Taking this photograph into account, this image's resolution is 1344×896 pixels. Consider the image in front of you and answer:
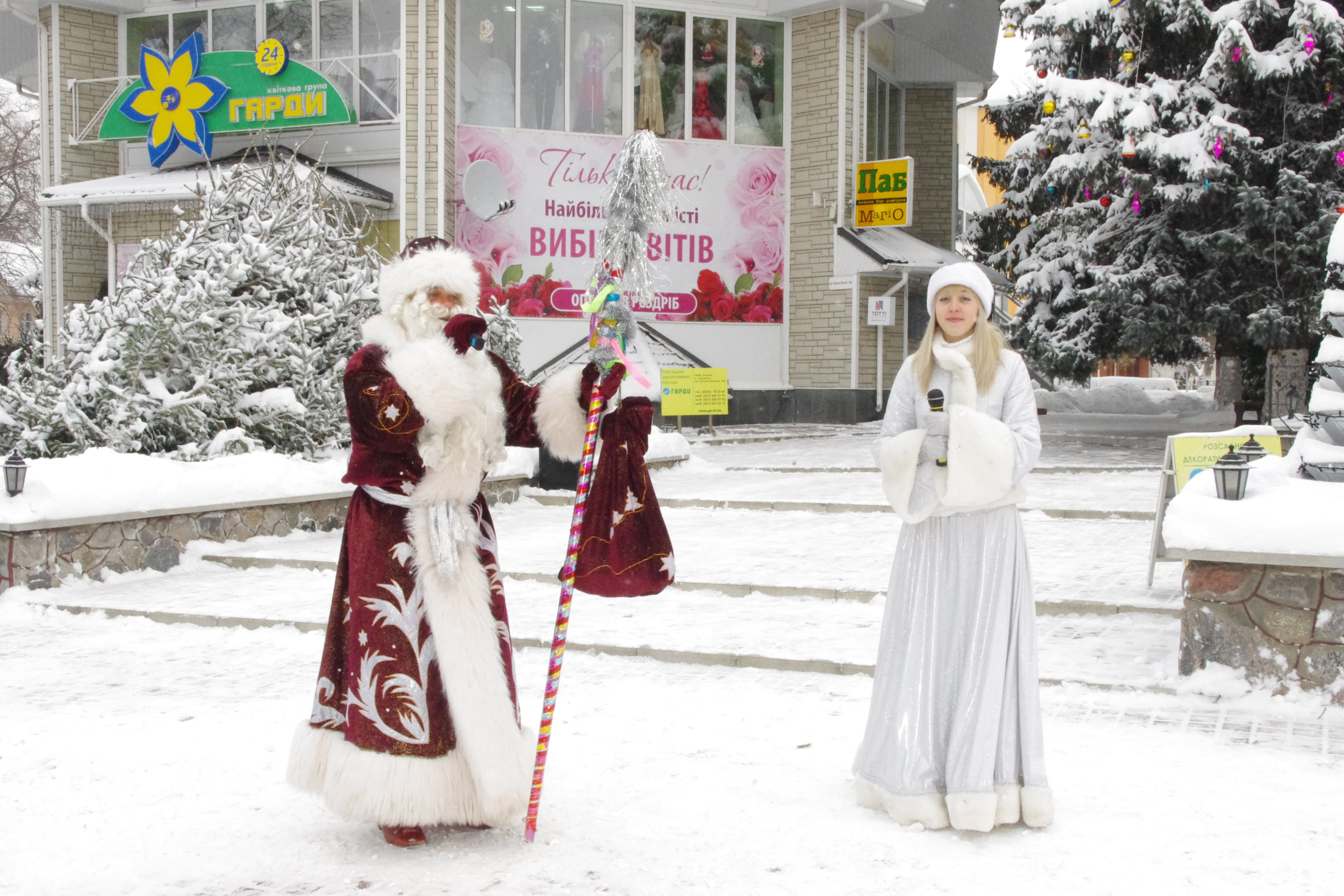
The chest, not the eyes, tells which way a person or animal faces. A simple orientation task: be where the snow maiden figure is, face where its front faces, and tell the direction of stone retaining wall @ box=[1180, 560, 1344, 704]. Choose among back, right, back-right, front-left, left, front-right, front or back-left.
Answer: back-left

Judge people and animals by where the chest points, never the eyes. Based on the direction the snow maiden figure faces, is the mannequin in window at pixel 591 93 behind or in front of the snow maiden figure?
behind

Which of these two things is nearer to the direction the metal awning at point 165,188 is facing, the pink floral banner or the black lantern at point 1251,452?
the black lantern

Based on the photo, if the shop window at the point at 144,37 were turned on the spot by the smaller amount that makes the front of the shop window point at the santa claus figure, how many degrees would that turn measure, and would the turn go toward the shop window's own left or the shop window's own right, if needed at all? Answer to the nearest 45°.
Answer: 0° — it already faces it

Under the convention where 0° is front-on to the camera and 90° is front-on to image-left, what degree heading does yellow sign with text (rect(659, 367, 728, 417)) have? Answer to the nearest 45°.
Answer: approximately 0°

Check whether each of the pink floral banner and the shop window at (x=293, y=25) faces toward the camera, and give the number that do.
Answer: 2

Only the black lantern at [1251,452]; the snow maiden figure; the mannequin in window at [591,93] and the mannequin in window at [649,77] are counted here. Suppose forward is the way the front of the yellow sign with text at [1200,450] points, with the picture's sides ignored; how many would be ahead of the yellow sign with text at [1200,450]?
2

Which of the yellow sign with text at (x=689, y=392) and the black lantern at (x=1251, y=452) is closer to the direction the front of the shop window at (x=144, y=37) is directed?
the black lantern

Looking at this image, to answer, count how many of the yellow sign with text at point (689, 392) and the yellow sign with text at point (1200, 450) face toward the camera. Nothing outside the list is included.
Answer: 2

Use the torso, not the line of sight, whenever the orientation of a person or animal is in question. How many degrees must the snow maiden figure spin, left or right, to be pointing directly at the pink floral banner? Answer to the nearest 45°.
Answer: approximately 180°

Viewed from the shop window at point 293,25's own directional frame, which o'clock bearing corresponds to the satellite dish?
The satellite dish is roughly at 10 o'clock from the shop window.
